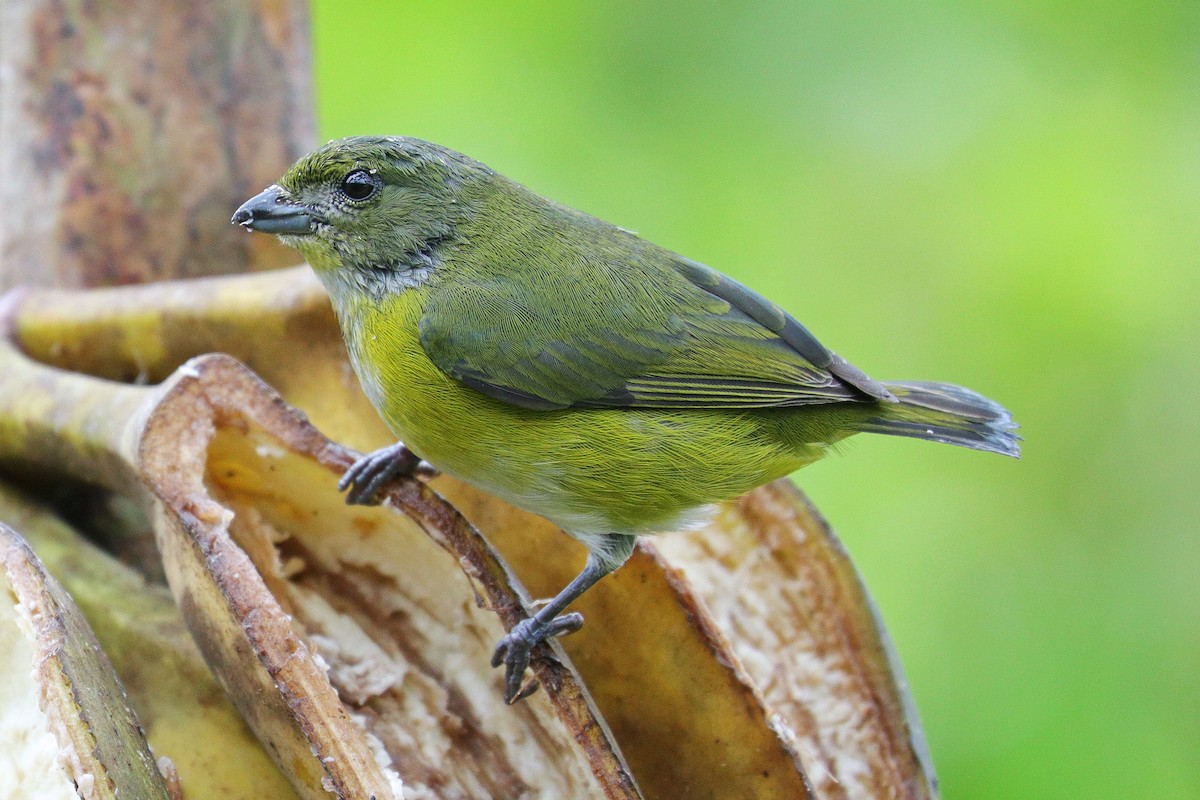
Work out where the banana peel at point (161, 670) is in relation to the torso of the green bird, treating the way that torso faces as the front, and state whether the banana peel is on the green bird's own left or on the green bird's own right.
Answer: on the green bird's own left

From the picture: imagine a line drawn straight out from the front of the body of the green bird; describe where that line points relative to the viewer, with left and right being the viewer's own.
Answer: facing to the left of the viewer
